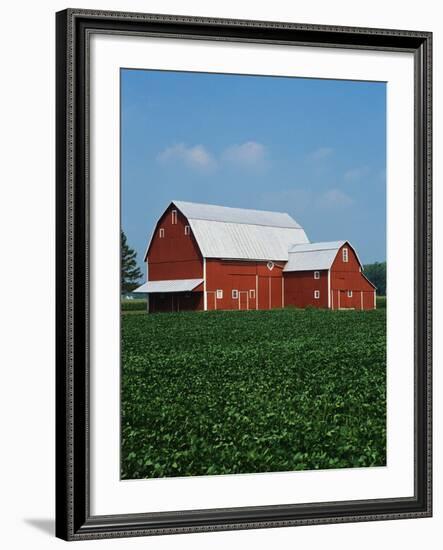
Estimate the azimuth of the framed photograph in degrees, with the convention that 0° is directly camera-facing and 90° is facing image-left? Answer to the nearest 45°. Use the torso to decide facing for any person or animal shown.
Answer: approximately 315°
